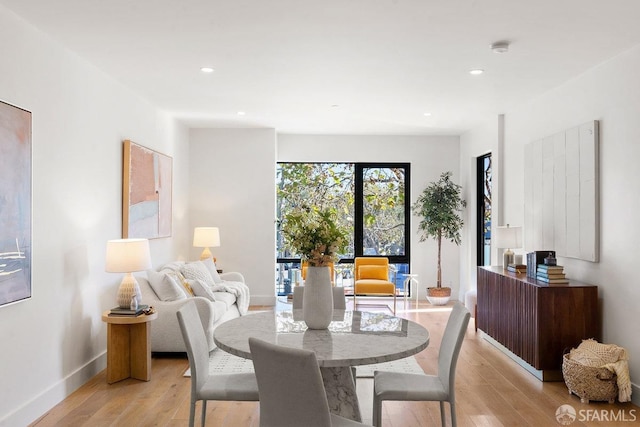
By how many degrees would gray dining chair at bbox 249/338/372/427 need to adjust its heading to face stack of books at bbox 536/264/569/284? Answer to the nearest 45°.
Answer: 0° — it already faces it

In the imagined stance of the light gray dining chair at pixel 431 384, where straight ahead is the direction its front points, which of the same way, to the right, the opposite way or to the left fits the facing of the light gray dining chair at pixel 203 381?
the opposite way

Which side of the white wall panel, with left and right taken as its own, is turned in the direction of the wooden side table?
front

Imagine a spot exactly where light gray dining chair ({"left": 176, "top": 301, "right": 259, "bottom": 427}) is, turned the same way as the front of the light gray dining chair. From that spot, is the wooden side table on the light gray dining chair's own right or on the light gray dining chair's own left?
on the light gray dining chair's own left

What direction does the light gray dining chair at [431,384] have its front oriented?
to the viewer's left

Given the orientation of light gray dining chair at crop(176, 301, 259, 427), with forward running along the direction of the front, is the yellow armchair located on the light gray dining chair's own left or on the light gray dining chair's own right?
on the light gray dining chair's own left

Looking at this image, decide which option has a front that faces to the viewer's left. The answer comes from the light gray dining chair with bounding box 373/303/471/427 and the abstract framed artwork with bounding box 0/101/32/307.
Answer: the light gray dining chair

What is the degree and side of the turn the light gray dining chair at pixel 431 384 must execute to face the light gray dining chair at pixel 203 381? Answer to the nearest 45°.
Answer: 0° — it already faces it

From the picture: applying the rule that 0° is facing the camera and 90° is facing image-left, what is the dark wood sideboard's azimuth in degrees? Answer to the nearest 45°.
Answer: approximately 45°

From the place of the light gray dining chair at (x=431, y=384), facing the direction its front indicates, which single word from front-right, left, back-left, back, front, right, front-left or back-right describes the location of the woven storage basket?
back-right

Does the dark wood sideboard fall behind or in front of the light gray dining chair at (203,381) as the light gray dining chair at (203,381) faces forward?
in front

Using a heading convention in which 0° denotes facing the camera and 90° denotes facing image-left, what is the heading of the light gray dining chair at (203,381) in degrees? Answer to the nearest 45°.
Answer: approximately 270°
